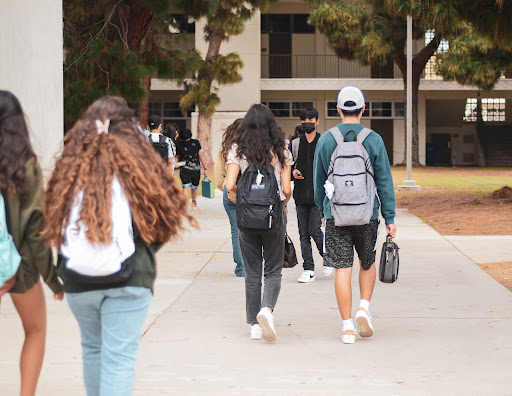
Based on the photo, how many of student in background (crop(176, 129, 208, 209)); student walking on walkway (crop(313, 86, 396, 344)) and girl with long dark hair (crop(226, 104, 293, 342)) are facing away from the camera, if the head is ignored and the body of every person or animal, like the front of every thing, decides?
3

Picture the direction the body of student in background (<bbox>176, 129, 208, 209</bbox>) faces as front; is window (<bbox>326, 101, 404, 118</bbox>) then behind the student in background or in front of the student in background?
in front

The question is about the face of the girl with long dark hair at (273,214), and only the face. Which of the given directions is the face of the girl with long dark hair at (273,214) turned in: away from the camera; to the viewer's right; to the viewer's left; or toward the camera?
away from the camera

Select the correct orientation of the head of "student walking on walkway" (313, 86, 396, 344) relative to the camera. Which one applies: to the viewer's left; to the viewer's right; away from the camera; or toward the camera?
away from the camera

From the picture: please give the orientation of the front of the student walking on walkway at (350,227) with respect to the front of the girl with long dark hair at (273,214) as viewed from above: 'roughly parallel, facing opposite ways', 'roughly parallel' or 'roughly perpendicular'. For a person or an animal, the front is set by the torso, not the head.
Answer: roughly parallel

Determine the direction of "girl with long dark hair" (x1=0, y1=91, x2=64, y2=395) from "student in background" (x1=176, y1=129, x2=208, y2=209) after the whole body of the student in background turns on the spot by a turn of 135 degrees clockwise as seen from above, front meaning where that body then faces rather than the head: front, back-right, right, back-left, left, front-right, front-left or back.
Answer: front-right

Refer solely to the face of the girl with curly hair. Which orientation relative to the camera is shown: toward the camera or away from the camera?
away from the camera

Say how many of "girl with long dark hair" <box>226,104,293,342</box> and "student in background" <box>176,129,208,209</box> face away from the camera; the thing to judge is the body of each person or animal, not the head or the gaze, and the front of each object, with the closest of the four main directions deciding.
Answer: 2

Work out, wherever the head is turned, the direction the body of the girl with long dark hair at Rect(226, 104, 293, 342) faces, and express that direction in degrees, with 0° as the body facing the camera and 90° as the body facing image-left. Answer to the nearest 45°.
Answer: approximately 180°

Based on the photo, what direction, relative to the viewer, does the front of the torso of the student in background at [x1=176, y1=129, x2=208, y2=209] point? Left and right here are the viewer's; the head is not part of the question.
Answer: facing away from the viewer

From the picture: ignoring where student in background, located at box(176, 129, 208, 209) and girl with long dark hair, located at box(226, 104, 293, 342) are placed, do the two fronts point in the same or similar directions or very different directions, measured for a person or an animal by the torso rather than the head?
same or similar directions

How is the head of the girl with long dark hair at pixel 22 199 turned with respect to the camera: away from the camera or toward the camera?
away from the camera

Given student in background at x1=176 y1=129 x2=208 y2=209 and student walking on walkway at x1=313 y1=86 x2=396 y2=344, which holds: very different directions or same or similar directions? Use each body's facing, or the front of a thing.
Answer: same or similar directions

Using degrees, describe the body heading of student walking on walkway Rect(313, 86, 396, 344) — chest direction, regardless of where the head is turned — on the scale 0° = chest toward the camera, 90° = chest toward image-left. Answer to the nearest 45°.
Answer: approximately 180°
